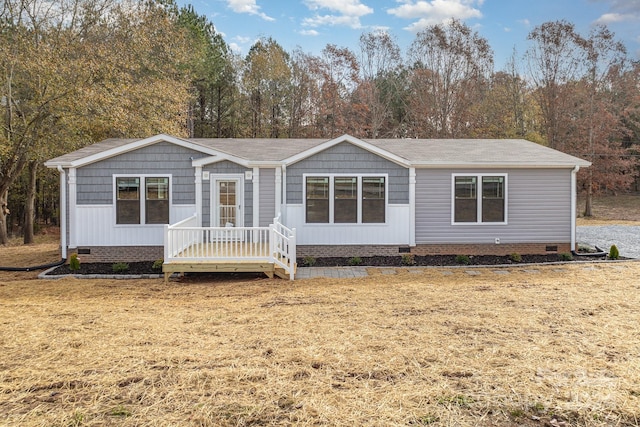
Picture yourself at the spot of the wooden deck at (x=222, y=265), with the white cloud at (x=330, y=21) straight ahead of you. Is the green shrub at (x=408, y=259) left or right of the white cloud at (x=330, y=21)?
right

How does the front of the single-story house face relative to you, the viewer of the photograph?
facing the viewer

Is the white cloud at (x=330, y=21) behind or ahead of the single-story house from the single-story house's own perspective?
behind

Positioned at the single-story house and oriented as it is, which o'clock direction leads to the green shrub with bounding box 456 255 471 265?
The green shrub is roughly at 9 o'clock from the single-story house.

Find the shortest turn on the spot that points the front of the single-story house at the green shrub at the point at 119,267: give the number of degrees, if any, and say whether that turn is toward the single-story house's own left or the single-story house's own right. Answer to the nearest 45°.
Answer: approximately 90° to the single-story house's own right

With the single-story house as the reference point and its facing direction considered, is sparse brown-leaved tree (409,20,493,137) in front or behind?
behind

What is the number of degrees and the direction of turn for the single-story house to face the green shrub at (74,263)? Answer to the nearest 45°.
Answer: approximately 90° to its right

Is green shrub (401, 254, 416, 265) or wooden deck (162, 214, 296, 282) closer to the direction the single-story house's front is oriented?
the wooden deck

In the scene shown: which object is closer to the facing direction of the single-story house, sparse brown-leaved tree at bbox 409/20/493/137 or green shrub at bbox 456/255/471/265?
the green shrub

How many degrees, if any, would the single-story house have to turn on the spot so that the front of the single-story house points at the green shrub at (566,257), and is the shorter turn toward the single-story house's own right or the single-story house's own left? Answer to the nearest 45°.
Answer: approximately 90° to the single-story house's own left

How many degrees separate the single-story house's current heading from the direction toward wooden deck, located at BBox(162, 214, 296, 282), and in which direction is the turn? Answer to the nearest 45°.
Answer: approximately 45° to its right
